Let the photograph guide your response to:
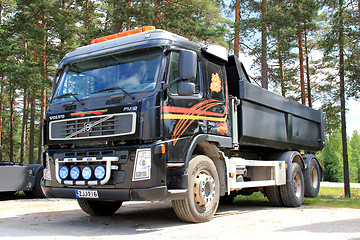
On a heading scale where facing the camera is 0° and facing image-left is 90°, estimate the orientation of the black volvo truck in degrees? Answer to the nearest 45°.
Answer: approximately 45°
